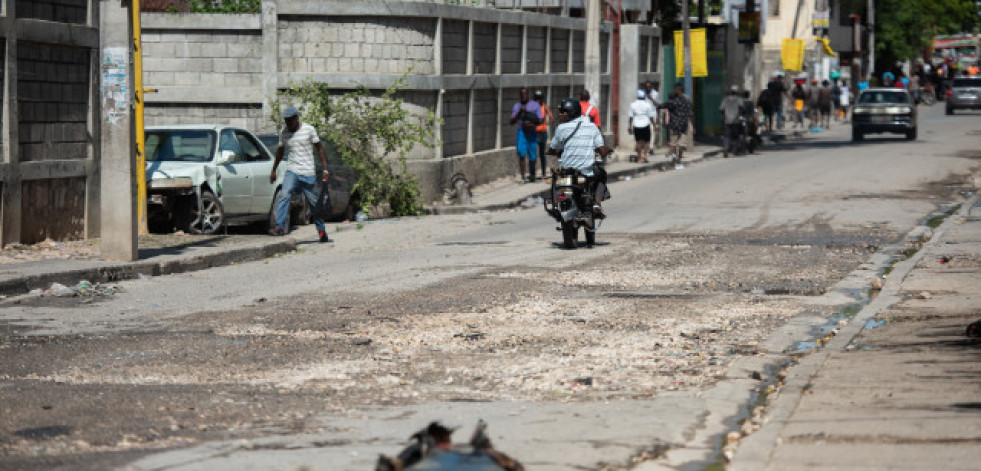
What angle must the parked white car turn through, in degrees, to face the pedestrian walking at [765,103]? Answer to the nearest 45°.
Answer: approximately 180°

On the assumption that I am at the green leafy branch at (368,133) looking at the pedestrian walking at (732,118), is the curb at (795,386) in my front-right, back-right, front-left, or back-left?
back-right

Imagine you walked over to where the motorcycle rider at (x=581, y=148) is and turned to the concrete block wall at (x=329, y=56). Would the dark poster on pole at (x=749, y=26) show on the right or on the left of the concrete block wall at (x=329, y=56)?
right

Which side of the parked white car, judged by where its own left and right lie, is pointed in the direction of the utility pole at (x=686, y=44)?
back

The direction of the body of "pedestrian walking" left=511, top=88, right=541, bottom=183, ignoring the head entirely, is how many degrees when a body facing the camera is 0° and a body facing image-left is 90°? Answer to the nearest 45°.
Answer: approximately 0°

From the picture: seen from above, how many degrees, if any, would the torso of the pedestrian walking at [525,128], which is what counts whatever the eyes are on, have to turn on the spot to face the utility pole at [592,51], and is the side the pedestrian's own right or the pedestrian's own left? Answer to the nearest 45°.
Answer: approximately 180°

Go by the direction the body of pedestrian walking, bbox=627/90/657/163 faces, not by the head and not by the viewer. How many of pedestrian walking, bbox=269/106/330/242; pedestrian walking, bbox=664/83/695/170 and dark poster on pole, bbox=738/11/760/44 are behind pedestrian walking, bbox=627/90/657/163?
2

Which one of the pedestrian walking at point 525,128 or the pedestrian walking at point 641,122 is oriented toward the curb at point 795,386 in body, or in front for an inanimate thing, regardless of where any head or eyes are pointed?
the pedestrian walking at point 525,128
